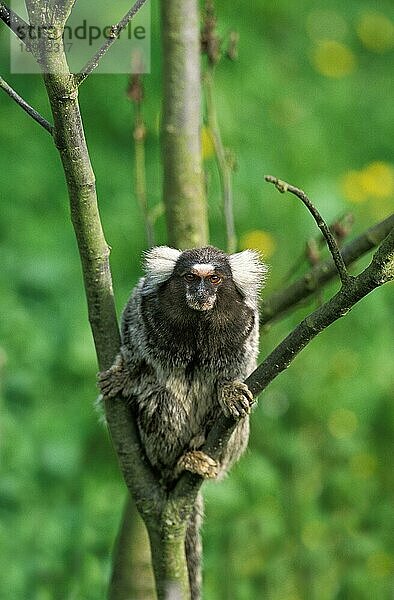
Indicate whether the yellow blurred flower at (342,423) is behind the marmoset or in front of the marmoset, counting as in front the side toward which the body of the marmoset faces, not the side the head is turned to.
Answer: behind

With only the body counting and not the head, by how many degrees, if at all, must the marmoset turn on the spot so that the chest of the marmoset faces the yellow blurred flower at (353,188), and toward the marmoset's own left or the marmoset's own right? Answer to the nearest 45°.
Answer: approximately 135° to the marmoset's own left

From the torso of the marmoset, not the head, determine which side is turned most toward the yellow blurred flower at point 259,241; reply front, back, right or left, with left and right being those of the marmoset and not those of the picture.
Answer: back

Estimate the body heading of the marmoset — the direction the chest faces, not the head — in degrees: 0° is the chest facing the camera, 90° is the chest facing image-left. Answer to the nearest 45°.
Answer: approximately 0°
